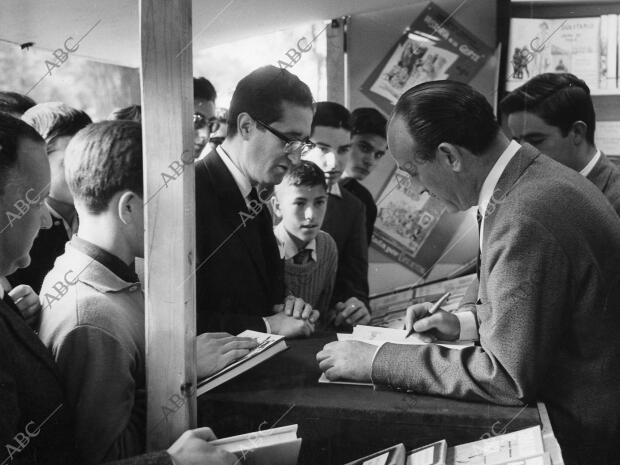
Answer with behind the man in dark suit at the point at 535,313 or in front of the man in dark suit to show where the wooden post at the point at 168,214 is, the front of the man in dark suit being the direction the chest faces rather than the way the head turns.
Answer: in front

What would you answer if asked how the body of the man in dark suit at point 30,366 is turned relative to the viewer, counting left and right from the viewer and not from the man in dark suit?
facing to the right of the viewer

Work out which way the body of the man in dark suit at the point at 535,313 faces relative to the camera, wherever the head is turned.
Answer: to the viewer's left

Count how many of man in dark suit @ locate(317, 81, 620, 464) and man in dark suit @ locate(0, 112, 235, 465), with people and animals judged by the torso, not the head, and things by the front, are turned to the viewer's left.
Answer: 1
